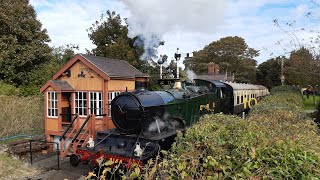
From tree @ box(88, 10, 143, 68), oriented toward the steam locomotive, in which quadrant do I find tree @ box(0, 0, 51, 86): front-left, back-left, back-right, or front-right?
front-right

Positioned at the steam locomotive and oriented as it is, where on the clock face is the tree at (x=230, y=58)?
The tree is roughly at 5 o'clock from the steam locomotive.

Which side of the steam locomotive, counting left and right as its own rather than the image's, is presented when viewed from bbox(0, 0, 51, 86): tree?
right

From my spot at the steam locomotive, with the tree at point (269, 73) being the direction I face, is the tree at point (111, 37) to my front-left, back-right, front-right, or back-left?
front-left

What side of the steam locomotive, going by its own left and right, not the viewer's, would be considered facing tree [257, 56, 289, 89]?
back
